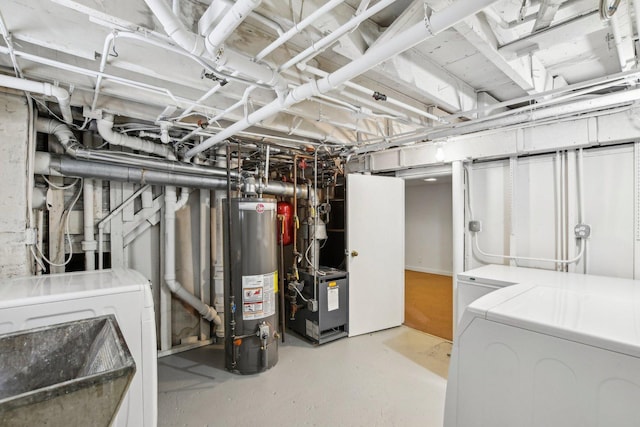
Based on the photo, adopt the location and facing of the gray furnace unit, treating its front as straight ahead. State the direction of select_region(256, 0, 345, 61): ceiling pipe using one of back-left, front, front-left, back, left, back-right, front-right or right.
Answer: front-right

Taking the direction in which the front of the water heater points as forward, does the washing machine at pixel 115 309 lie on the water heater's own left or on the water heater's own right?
on the water heater's own right

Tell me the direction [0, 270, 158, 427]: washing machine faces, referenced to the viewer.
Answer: facing to the right of the viewer

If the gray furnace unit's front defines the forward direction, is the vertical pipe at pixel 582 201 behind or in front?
in front

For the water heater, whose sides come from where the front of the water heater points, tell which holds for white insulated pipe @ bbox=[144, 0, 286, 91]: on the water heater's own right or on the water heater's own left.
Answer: on the water heater's own right

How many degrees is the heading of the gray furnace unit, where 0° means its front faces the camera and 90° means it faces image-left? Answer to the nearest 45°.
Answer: approximately 315°

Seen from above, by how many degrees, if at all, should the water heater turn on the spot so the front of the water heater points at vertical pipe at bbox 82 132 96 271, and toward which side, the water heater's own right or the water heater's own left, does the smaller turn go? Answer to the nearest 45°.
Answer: approximately 135° to the water heater's own right

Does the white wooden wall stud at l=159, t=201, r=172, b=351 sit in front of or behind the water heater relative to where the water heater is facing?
behind

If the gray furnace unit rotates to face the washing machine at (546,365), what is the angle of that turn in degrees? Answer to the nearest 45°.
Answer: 0° — it already faces it

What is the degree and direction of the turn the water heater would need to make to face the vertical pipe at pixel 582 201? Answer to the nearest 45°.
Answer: approximately 45° to its left
